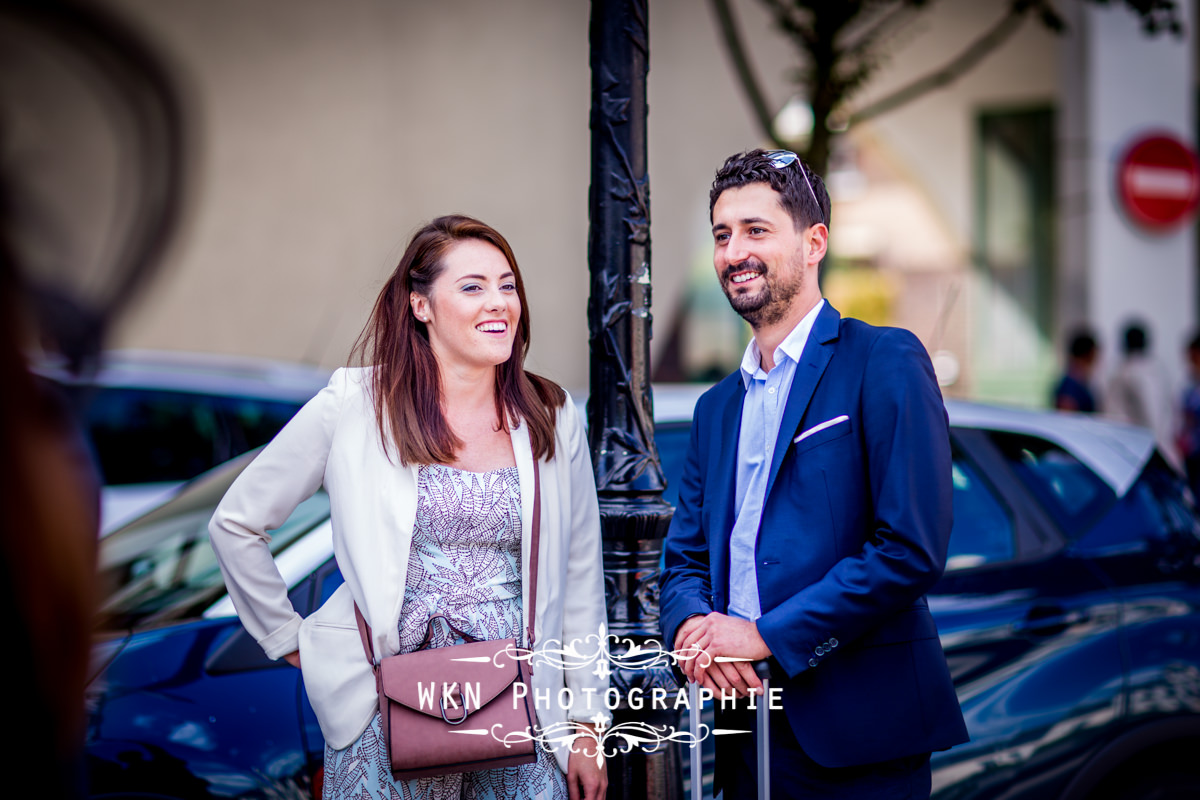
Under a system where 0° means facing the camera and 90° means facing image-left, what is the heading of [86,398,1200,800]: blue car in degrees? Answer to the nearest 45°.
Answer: approximately 45°

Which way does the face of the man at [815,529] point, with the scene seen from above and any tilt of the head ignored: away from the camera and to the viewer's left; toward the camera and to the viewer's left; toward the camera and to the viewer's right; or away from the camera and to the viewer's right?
toward the camera and to the viewer's left

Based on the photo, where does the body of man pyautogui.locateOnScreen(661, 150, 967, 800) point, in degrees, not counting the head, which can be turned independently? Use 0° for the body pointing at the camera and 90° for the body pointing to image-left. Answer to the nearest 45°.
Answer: approximately 45°

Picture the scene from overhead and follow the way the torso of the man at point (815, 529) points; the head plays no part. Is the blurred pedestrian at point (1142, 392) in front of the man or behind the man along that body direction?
behind
